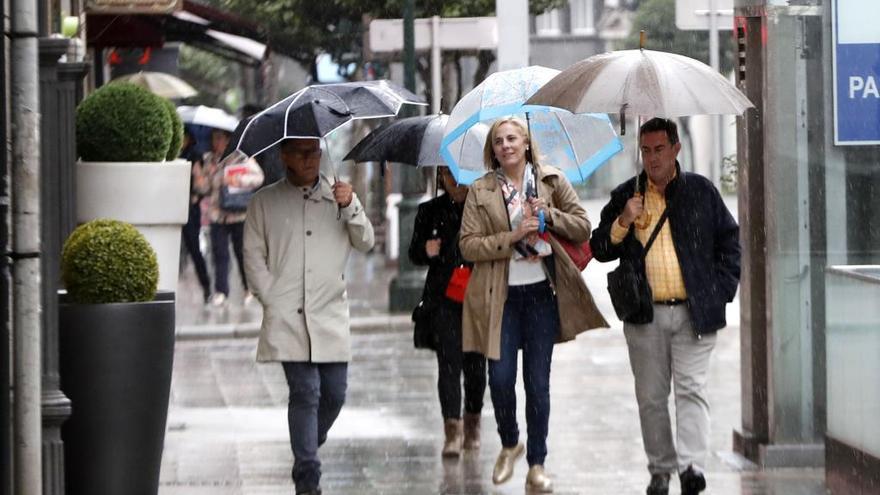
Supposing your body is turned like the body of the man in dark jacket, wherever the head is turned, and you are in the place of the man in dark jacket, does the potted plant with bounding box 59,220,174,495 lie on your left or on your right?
on your right

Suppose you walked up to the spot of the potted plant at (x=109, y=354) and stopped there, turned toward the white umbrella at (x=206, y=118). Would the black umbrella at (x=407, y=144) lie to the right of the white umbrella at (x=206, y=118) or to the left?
right

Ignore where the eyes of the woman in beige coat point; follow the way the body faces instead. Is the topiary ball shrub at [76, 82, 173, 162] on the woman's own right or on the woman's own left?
on the woman's own right

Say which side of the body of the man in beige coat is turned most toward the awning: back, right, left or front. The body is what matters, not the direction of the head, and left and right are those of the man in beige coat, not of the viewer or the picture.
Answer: back

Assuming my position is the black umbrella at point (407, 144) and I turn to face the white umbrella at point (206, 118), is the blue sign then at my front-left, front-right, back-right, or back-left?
back-right

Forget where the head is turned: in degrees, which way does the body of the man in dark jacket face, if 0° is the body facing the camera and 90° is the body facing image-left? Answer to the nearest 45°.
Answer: approximately 0°
